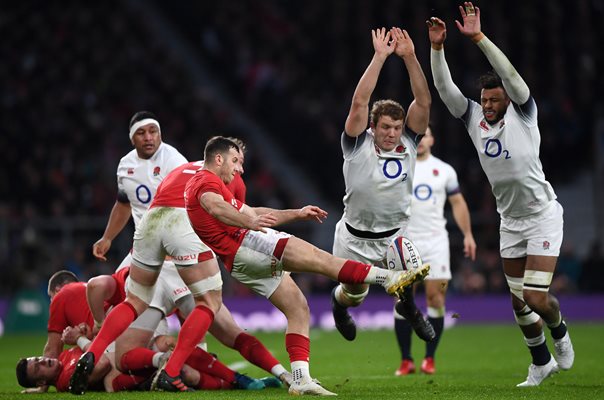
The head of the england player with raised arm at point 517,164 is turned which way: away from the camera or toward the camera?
toward the camera

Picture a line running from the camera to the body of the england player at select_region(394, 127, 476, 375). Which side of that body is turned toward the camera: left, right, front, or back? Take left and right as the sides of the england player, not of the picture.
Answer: front

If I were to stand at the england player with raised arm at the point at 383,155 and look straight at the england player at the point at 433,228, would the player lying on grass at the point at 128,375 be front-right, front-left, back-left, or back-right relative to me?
back-left

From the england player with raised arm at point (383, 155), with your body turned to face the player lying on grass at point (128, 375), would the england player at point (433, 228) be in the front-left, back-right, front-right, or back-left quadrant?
back-right

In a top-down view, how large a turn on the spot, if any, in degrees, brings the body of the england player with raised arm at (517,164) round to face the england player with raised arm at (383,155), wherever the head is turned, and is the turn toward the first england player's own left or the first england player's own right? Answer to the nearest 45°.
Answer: approximately 45° to the first england player's own right

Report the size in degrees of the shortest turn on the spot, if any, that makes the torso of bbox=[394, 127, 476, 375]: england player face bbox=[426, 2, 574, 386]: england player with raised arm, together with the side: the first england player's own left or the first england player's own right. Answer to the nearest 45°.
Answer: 0° — they already face them

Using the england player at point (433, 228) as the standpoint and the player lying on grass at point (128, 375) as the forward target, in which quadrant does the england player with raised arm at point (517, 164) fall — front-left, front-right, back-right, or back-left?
front-left

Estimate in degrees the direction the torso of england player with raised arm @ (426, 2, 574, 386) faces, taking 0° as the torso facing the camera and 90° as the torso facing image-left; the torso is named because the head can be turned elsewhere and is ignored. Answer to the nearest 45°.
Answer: approximately 45°

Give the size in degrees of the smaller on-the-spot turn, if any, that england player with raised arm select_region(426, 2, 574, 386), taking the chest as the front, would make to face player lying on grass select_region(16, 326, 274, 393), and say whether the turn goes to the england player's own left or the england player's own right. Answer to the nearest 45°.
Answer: approximately 45° to the england player's own right

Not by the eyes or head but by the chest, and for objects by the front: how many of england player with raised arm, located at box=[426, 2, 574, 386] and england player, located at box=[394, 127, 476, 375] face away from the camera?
0

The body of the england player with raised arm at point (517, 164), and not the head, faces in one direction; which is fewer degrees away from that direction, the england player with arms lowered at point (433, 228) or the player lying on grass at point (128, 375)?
the player lying on grass
